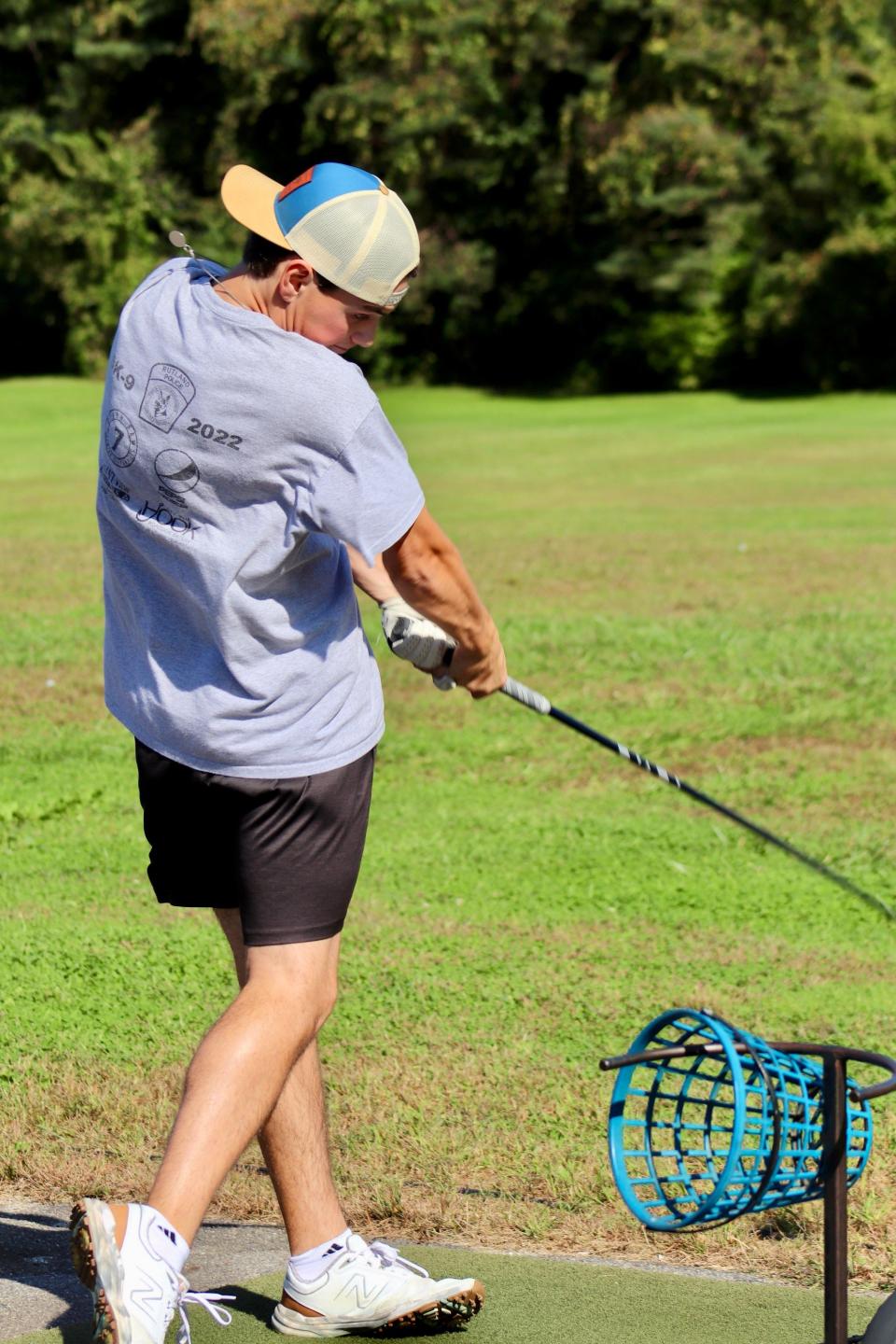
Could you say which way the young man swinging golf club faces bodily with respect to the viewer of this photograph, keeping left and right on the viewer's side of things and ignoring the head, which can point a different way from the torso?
facing away from the viewer and to the right of the viewer

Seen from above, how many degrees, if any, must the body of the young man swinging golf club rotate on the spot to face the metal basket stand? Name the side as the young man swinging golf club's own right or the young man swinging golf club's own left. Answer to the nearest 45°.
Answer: approximately 90° to the young man swinging golf club's own right

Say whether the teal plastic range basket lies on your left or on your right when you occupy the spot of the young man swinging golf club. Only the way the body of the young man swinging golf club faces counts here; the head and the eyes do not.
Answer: on your right
